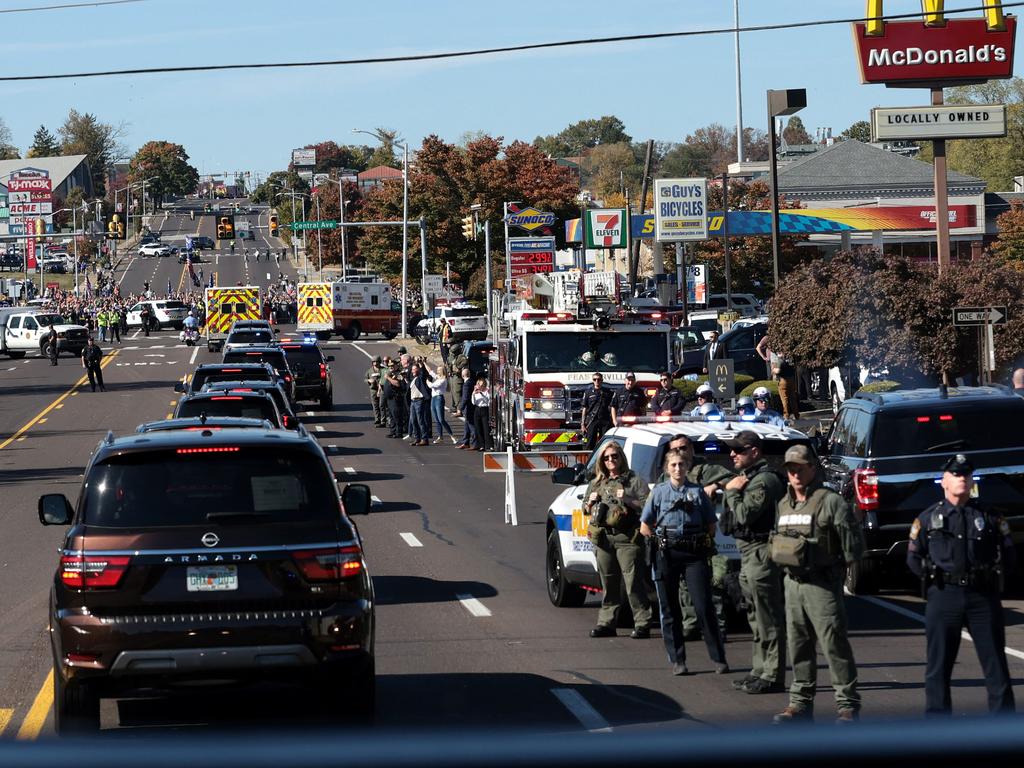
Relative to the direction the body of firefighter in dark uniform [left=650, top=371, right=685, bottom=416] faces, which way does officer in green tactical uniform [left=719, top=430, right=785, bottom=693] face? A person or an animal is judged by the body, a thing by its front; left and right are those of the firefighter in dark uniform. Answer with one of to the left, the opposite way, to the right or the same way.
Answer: to the right

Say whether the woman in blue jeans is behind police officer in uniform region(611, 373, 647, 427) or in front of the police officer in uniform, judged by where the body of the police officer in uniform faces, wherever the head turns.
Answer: behind

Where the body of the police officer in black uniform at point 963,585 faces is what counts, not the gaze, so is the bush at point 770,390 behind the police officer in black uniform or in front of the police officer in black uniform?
behind

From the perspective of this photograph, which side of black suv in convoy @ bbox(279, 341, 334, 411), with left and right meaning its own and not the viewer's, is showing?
back

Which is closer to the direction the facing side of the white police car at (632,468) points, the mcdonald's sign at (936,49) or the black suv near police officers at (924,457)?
the mcdonald's sign

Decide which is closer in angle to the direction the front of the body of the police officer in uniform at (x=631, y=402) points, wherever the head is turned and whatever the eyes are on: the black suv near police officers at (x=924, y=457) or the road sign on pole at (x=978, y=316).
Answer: the black suv near police officers

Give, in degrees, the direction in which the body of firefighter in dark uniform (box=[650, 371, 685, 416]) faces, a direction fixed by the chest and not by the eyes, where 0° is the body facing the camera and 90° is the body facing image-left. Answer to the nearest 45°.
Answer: approximately 0°

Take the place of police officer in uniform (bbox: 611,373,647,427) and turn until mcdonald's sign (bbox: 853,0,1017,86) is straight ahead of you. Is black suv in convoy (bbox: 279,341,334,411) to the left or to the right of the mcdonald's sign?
left
